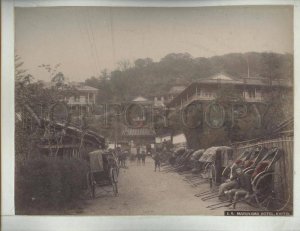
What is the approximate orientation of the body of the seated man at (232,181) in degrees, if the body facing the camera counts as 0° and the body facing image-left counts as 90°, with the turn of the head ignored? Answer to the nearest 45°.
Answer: approximately 90°
